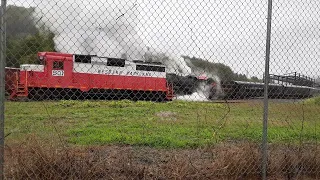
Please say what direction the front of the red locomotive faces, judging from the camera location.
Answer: facing to the left of the viewer
